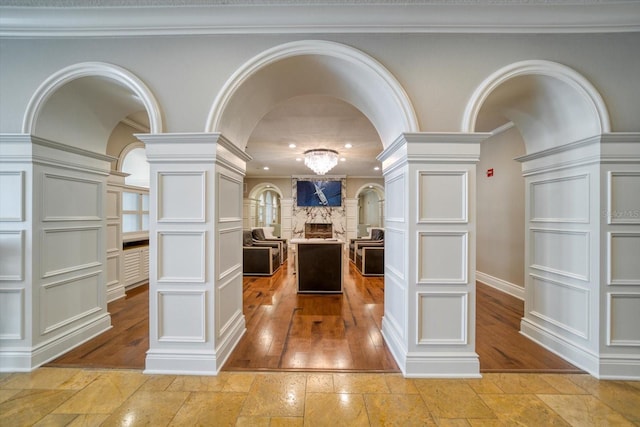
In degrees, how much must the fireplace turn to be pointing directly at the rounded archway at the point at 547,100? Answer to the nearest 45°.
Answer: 0° — it already faces it

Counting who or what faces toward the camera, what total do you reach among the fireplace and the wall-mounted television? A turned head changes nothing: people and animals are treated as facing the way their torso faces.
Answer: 2

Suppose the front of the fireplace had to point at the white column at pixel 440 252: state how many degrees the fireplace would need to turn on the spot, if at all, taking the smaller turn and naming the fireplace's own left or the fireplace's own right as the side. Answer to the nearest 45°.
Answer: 0° — it already faces it

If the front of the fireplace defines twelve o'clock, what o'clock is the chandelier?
The chandelier is roughly at 12 o'clock from the fireplace.

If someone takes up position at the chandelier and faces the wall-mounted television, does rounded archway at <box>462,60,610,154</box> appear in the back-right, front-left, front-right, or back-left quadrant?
back-right

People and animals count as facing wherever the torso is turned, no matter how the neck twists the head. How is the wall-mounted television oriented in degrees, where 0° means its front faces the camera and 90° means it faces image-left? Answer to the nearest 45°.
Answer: approximately 0°

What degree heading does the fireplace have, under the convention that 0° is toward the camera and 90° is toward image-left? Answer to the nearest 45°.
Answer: approximately 0°

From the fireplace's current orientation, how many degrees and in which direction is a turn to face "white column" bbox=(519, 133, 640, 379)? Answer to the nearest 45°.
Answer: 0° — it already faces it

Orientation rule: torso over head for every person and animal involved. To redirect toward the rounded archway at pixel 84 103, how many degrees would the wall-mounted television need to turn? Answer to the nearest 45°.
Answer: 0° — it already faces it

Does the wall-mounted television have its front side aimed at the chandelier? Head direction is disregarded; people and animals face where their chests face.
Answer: yes
